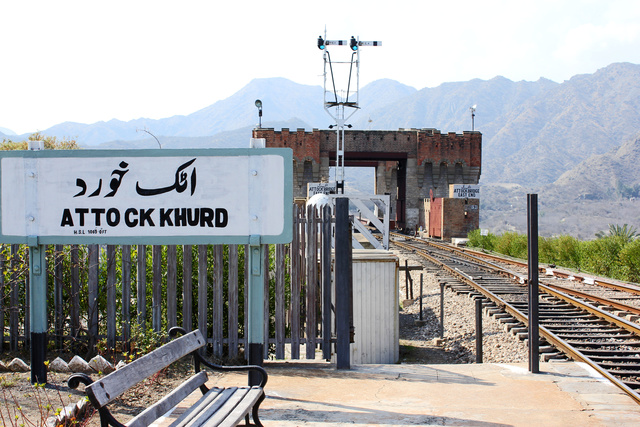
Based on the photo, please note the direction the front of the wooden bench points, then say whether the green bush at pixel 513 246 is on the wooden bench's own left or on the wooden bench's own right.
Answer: on the wooden bench's own left

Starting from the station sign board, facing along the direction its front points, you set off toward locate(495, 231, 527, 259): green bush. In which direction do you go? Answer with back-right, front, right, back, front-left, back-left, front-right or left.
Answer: back-left

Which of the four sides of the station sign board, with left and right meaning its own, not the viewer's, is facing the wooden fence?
back

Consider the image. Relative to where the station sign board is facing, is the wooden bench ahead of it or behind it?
ahead

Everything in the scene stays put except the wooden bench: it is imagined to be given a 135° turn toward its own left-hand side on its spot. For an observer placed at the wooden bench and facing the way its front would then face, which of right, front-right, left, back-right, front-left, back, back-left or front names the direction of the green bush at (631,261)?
front-right

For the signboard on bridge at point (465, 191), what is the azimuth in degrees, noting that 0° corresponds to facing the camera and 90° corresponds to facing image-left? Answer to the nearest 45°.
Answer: approximately 0°

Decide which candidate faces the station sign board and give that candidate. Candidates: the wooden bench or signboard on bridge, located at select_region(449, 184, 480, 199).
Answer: the signboard on bridge

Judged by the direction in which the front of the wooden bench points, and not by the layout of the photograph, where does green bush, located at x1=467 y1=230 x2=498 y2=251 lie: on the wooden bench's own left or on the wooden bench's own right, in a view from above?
on the wooden bench's own left

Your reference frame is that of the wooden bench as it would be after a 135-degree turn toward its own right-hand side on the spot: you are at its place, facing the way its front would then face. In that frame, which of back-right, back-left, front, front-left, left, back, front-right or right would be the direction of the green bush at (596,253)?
back-right

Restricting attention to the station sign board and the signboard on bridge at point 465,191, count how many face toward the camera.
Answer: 2

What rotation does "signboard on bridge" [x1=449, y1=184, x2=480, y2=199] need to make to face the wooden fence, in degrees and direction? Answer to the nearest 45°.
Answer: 0° — it already faces it

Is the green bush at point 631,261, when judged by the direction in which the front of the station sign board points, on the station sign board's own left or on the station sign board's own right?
on the station sign board's own left
